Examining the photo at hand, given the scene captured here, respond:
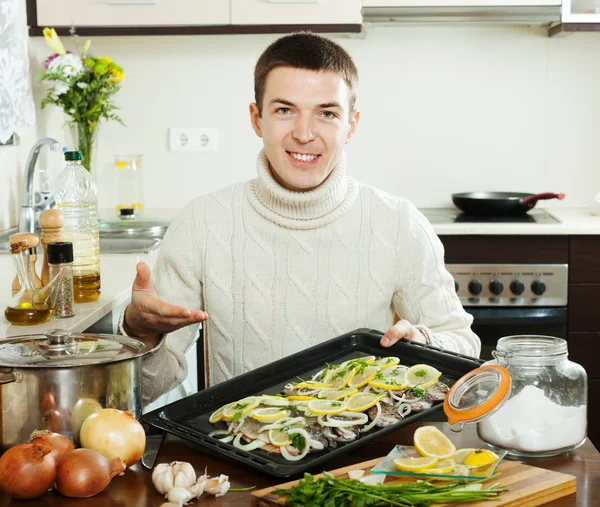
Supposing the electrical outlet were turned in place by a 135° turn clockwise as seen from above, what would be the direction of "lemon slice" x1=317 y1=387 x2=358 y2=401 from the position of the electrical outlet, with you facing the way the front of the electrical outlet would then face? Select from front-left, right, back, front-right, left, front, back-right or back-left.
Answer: back-left

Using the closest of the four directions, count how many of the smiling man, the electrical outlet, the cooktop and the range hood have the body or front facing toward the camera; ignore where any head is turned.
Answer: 4

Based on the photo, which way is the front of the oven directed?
toward the camera

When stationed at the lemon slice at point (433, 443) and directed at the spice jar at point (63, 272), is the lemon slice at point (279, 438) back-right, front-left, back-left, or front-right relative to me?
front-left

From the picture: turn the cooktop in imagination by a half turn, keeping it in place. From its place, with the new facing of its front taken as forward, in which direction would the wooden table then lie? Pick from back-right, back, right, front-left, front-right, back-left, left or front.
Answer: back

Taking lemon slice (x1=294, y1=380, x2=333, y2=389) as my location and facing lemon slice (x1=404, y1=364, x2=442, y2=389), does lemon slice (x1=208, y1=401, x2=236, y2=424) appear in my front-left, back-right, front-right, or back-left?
back-right

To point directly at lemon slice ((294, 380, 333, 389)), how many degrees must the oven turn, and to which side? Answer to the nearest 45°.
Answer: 0° — it already faces it

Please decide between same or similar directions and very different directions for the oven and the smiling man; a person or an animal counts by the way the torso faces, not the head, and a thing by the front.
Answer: same or similar directions

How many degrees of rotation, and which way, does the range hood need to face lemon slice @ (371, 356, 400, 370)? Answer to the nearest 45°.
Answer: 0° — it already faces it

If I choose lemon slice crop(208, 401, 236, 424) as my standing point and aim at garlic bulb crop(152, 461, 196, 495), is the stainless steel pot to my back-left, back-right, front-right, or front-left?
front-right

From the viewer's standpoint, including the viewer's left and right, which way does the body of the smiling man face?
facing the viewer

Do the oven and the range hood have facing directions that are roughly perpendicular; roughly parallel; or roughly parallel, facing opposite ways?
roughly parallel

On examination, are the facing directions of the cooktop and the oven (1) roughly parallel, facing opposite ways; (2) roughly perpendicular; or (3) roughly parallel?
roughly parallel

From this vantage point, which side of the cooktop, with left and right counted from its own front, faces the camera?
front

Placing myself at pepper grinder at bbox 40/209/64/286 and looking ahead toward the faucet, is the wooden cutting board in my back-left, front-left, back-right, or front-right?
back-right
